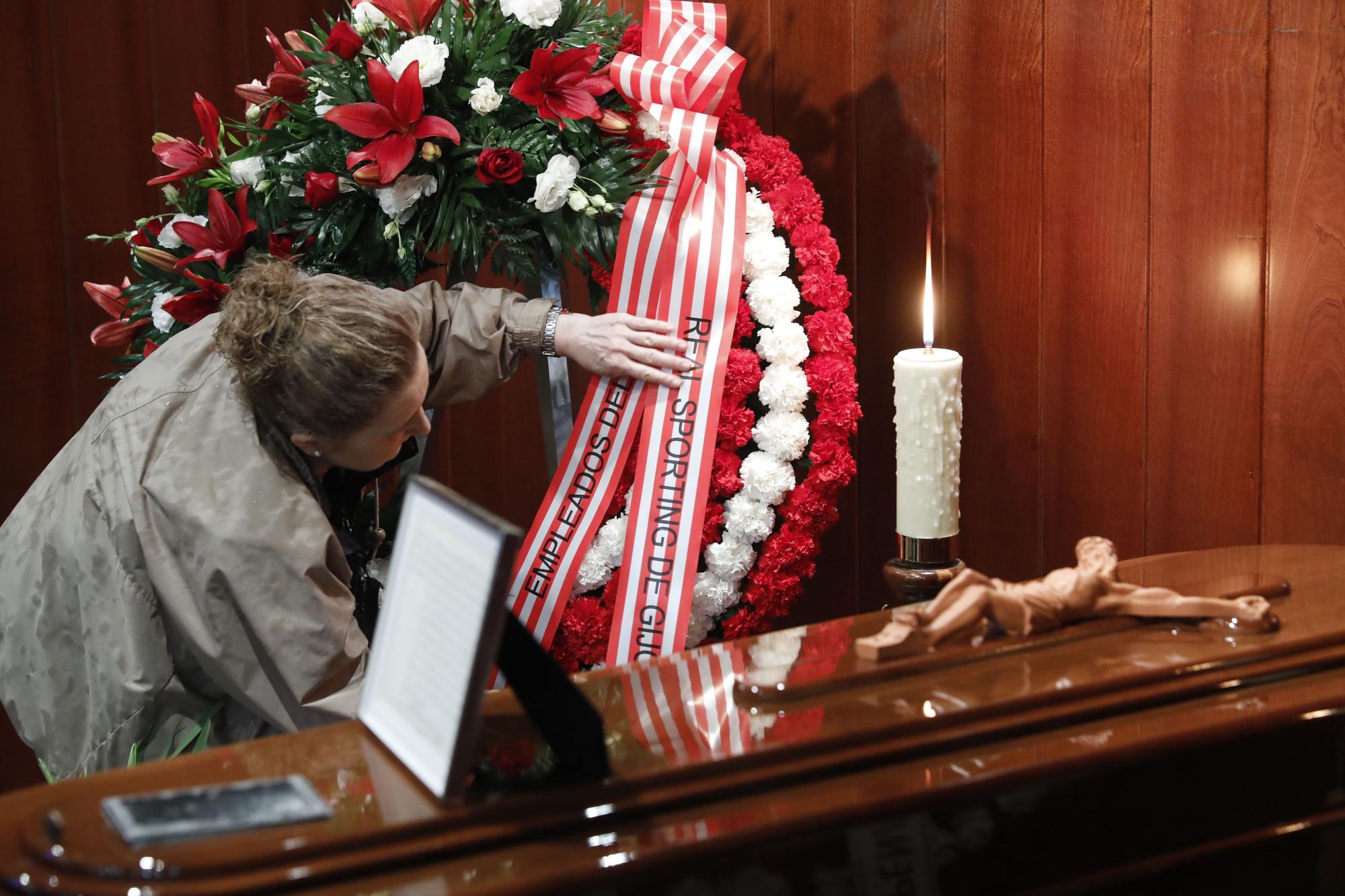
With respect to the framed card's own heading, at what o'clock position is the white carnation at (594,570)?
The white carnation is roughly at 5 o'clock from the framed card.

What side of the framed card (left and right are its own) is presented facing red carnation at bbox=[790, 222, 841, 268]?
back

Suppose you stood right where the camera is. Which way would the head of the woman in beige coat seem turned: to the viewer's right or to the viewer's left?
to the viewer's right

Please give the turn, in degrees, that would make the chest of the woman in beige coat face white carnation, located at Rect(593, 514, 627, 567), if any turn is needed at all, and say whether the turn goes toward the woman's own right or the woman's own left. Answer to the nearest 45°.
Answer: approximately 45° to the woman's own left

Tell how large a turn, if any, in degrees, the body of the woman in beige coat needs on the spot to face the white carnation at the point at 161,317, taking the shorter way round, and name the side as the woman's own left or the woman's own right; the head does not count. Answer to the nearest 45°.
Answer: approximately 90° to the woman's own left

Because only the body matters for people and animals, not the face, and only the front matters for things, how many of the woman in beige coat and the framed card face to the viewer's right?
1

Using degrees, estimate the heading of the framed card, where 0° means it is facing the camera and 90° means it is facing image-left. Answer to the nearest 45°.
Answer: approximately 45°

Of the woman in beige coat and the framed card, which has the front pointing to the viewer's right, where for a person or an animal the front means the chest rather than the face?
the woman in beige coat

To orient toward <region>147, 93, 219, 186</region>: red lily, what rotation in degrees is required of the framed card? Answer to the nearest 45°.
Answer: approximately 135° to its right

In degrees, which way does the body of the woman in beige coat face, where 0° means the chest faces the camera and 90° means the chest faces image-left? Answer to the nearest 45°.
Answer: approximately 270°
